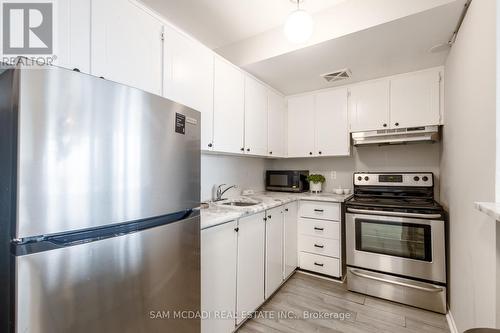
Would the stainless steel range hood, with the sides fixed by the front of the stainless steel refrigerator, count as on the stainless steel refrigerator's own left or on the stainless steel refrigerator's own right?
on the stainless steel refrigerator's own left

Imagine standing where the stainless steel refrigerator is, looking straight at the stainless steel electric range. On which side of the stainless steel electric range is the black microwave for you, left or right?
left

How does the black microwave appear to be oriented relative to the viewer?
toward the camera

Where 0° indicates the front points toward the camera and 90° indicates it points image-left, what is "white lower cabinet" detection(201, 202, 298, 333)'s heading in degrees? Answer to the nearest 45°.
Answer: approximately 315°

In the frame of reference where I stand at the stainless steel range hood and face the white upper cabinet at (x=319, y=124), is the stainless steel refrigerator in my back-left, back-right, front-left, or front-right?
front-left

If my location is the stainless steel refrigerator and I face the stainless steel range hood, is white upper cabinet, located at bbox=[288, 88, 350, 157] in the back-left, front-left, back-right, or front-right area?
front-left

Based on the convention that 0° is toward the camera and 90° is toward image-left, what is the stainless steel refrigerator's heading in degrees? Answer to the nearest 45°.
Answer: approximately 315°

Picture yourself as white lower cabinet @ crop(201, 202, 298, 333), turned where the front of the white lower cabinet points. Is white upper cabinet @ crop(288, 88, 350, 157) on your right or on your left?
on your left

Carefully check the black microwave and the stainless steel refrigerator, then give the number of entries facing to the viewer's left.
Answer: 0
